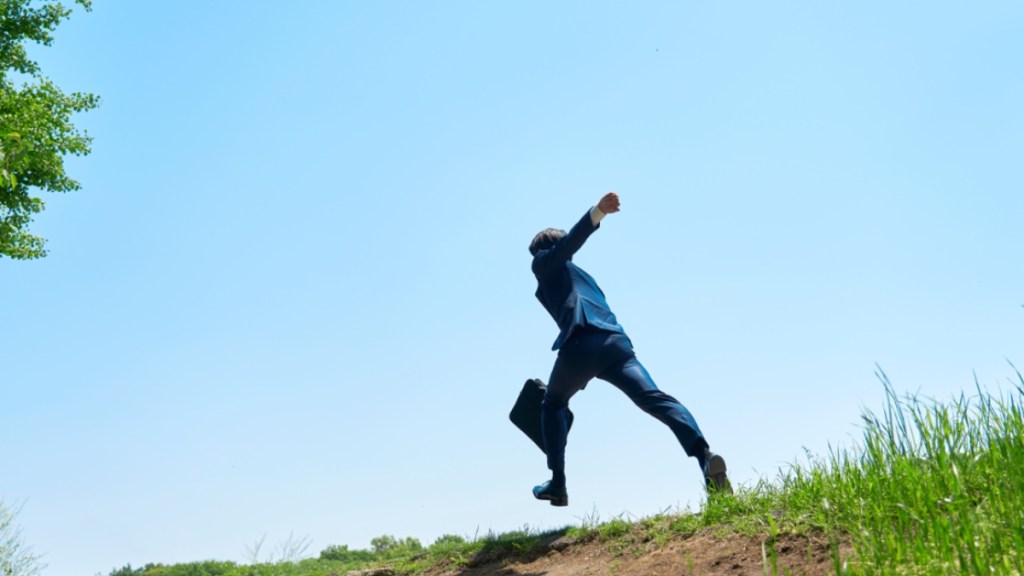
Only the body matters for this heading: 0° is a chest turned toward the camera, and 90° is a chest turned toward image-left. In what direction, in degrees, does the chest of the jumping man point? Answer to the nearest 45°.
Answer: approximately 135°

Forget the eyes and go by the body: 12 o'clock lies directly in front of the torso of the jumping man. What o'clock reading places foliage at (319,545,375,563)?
The foliage is roughly at 12 o'clock from the jumping man.
